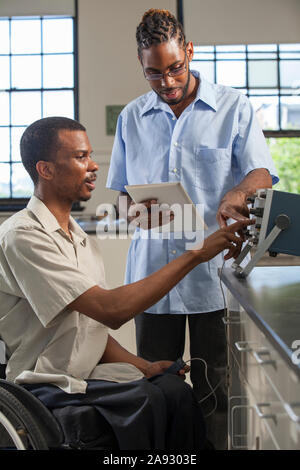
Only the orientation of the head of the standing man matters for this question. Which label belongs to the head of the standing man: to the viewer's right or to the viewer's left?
to the viewer's left

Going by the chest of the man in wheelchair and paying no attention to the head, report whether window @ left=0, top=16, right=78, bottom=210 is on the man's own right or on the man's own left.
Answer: on the man's own left

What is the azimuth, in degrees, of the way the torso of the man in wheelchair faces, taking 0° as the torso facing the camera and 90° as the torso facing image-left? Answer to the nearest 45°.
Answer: approximately 270°

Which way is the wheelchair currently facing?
to the viewer's right

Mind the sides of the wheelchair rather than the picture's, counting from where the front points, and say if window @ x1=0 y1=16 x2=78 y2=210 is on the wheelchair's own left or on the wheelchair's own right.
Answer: on the wheelchair's own left

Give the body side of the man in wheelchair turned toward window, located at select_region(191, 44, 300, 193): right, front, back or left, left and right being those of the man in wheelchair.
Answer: left

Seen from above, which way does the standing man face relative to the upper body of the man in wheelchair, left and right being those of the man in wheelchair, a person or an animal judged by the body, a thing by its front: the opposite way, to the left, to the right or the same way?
to the right

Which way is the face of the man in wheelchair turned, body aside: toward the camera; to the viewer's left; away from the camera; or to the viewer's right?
to the viewer's right

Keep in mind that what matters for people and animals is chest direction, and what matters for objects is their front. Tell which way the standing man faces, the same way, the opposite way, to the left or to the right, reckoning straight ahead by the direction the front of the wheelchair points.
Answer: to the right
